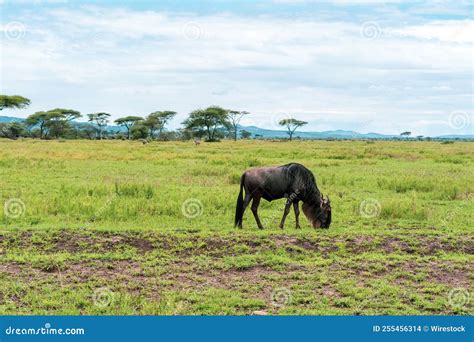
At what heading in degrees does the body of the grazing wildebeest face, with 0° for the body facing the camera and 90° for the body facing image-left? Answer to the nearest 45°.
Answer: approximately 270°
